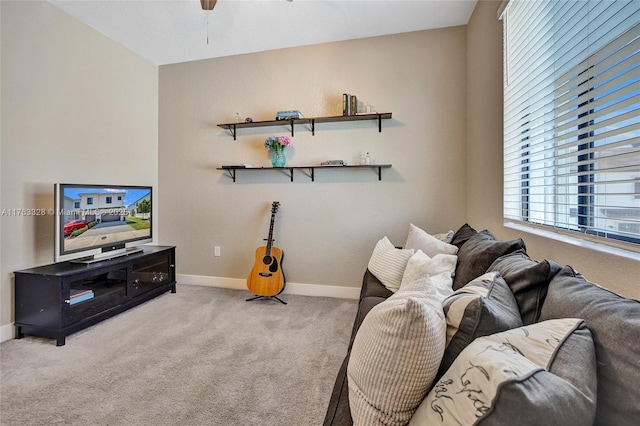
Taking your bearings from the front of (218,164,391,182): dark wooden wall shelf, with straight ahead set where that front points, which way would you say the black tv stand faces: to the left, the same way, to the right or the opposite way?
to the left

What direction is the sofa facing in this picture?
to the viewer's left

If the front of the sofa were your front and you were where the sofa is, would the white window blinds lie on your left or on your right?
on your right

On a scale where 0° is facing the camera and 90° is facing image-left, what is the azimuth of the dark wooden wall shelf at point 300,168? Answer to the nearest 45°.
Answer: approximately 0°

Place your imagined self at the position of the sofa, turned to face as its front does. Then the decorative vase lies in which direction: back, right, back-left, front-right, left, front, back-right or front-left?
front-right

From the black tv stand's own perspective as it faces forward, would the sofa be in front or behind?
in front

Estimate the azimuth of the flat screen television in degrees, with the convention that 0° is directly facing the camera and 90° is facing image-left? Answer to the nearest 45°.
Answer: approximately 315°

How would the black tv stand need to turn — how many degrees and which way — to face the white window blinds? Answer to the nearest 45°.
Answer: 0° — it already faces it
